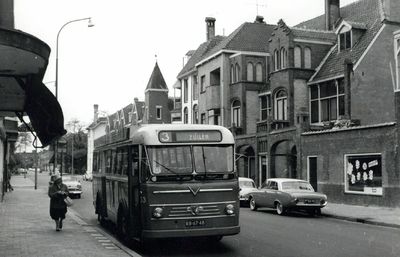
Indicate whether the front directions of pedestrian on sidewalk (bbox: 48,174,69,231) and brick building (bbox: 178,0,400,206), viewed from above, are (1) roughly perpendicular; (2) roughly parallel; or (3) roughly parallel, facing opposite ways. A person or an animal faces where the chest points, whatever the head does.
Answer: roughly perpendicular

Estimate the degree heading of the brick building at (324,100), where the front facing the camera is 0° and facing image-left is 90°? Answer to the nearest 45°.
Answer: approximately 45°

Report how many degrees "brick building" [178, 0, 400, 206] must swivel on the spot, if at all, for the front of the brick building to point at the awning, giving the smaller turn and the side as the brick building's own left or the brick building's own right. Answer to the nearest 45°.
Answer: approximately 45° to the brick building's own left

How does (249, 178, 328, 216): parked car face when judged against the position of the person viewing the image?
facing away from the viewer and to the left of the viewer

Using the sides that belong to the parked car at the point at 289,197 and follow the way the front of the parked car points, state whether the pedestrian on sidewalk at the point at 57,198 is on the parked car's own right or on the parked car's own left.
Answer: on the parked car's own left

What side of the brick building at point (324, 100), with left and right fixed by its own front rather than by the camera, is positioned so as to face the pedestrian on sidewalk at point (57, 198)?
front

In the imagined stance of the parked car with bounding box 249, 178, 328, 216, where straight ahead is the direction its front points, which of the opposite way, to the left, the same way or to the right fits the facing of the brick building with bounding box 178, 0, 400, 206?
to the left
